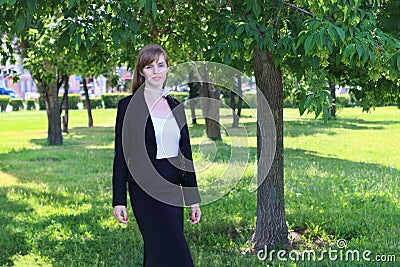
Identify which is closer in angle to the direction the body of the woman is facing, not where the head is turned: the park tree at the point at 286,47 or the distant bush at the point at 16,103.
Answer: the park tree

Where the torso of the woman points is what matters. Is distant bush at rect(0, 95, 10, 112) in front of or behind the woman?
behind

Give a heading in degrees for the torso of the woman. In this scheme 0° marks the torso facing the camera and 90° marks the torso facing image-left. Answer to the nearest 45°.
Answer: approximately 315°

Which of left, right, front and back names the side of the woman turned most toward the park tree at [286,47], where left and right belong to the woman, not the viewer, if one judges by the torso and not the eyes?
left

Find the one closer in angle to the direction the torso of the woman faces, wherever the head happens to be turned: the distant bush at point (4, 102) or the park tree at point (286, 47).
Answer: the park tree
